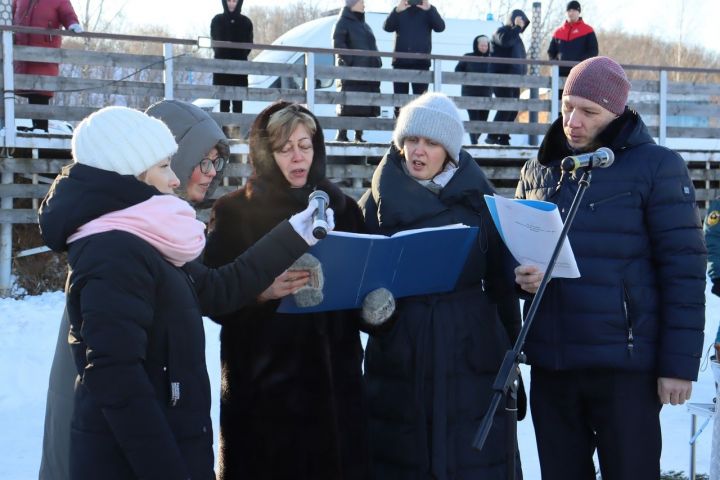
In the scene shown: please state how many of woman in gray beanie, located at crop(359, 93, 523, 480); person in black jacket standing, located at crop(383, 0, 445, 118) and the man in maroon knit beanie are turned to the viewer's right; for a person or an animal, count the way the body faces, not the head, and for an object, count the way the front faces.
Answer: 0

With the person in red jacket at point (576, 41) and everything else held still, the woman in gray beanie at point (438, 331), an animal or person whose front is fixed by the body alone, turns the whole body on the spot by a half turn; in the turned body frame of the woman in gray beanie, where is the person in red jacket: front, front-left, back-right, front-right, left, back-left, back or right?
front

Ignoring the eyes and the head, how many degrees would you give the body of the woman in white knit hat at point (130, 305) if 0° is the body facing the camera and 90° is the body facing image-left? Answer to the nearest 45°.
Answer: approximately 270°

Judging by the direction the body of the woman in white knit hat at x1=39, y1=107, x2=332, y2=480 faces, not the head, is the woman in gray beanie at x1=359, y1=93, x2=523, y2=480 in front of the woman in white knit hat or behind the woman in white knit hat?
in front

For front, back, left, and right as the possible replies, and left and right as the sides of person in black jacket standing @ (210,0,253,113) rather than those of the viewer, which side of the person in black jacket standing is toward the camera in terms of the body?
front

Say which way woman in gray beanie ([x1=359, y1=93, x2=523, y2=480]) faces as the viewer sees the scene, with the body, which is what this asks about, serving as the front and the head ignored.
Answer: toward the camera

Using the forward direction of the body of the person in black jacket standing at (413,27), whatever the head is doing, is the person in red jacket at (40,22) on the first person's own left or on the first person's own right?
on the first person's own right

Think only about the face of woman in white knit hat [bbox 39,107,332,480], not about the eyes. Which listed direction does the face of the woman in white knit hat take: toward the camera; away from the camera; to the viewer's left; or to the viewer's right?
to the viewer's right

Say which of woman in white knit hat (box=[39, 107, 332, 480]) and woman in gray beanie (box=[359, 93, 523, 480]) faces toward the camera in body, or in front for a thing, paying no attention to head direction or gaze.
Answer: the woman in gray beanie

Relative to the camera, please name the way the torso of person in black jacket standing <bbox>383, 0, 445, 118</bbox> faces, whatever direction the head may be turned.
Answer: toward the camera

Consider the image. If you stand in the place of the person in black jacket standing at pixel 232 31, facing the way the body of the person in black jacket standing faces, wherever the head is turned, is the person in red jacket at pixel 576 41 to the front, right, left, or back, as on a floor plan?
left

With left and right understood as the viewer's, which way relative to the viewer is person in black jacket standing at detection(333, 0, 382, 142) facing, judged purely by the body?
facing the viewer and to the right of the viewer

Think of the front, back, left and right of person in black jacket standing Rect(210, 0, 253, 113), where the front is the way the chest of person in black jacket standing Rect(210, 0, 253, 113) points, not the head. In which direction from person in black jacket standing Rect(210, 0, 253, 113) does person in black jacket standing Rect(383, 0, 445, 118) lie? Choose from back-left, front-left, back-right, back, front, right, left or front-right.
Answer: left
